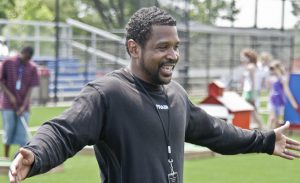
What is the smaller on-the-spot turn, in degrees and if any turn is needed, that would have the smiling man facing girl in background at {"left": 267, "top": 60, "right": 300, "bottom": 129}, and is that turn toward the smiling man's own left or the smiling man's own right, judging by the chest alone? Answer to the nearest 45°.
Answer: approximately 135° to the smiling man's own left

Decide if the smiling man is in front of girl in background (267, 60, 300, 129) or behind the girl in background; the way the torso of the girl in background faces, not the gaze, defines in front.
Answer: in front

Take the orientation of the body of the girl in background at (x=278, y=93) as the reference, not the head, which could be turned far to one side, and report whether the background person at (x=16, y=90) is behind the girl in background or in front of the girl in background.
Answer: in front

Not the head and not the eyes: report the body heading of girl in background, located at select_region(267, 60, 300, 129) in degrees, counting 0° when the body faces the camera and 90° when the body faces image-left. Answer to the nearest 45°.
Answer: approximately 45°

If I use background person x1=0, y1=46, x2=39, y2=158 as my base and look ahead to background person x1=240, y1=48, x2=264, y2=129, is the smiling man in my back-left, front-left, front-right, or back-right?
back-right

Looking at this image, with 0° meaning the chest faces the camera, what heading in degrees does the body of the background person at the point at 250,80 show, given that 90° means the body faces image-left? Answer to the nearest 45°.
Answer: approximately 90°

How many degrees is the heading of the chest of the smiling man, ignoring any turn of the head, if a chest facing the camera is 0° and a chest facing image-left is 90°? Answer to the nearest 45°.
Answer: approximately 315°

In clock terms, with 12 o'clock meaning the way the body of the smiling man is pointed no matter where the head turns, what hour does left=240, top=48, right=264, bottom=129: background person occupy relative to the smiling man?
The background person is roughly at 8 o'clock from the smiling man.
